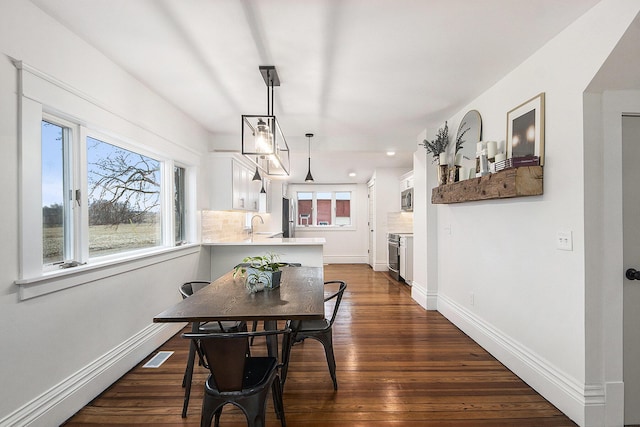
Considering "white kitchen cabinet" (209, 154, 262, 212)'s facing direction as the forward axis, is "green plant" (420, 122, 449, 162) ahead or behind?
ahead

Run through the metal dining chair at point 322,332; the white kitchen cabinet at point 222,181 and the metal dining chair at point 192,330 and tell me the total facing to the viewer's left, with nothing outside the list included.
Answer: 1

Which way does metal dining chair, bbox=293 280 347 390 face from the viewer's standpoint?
to the viewer's left

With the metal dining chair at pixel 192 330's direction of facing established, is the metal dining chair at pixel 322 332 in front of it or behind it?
in front

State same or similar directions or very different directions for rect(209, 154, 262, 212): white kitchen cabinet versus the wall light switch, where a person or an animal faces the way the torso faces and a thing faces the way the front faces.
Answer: very different directions

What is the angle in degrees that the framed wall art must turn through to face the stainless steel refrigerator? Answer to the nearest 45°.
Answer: approximately 90° to its right

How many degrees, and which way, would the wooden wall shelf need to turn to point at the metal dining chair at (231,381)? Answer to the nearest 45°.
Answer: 0° — it already faces it

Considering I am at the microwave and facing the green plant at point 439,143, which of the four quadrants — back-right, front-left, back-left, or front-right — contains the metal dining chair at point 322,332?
front-right

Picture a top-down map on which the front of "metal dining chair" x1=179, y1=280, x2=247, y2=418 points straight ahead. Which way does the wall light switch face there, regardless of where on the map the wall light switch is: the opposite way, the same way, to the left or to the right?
the opposite way

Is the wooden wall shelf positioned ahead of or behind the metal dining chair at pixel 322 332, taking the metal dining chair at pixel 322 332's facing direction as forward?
behind

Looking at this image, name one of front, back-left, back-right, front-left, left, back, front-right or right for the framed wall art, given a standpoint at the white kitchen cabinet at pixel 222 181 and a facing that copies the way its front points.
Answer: front-right

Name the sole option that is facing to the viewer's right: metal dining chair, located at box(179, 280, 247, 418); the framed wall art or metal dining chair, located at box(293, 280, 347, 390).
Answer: metal dining chair, located at box(179, 280, 247, 418)

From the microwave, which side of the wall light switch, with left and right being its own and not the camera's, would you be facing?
right

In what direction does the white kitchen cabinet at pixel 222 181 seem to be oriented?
to the viewer's right

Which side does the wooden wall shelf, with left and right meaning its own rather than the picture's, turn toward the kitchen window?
right

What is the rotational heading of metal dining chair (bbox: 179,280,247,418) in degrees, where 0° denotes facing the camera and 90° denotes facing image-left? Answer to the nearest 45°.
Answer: approximately 270°

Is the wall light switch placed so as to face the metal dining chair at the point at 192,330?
yes

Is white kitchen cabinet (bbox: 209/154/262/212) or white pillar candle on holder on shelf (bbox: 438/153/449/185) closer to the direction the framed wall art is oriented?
the white kitchen cabinet

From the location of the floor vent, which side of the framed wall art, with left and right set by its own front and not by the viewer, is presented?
front

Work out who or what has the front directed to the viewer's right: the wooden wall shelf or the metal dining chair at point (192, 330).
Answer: the metal dining chair
